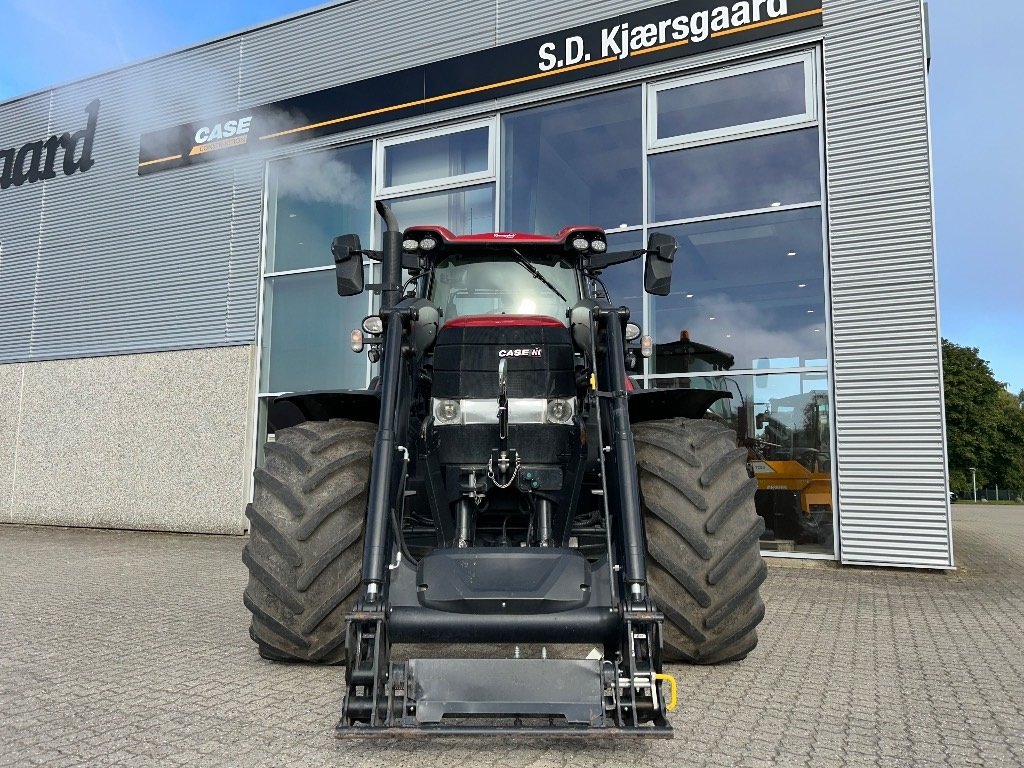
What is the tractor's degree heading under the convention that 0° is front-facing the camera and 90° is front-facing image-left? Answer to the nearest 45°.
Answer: approximately 0°
